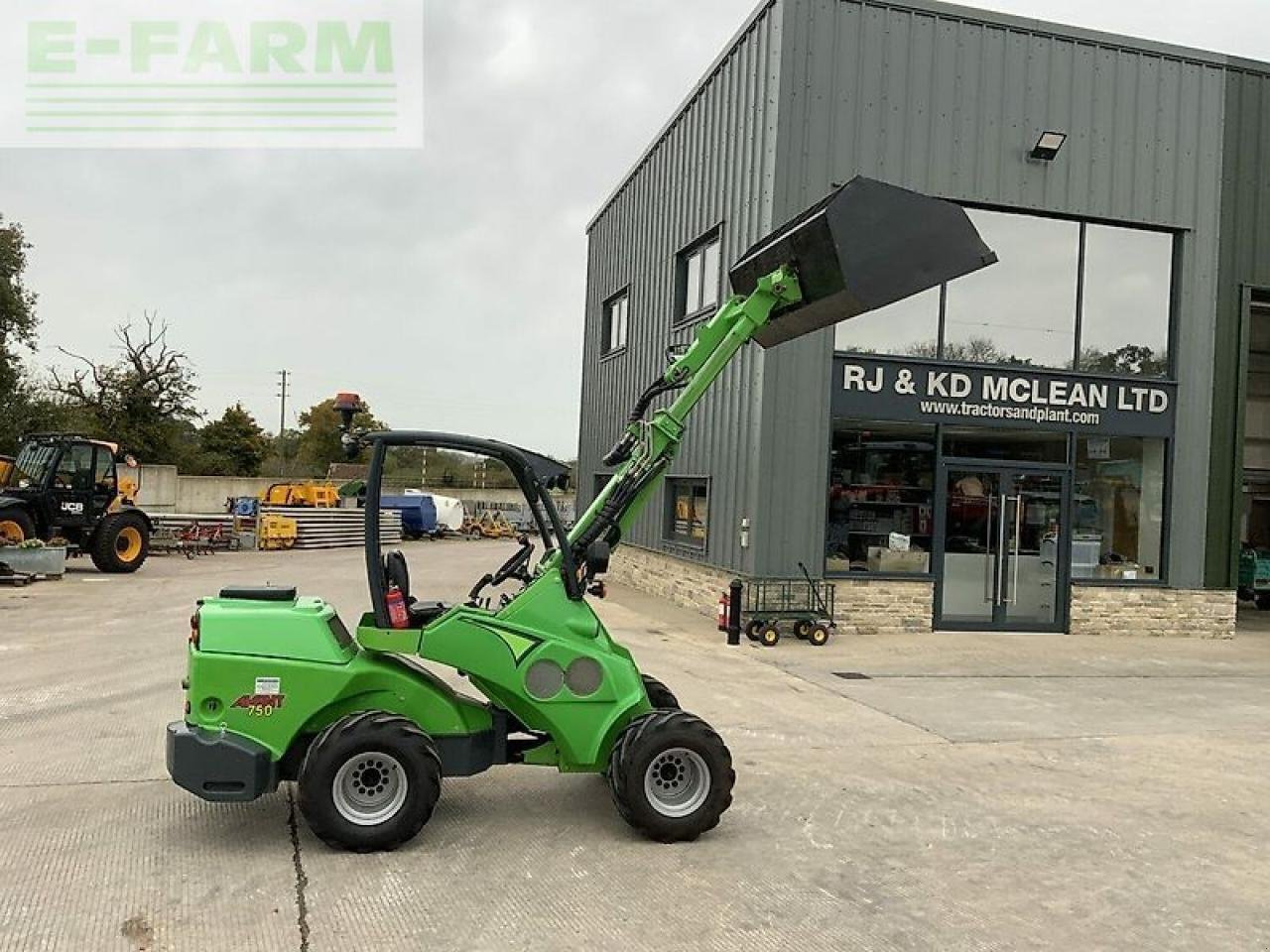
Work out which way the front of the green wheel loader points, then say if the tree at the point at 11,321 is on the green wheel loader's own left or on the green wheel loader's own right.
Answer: on the green wheel loader's own left

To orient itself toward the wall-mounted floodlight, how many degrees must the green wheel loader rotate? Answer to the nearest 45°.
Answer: approximately 45° to its left

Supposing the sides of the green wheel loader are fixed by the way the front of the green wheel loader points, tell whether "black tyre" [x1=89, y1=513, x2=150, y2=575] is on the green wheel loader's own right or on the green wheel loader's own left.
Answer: on the green wheel loader's own left

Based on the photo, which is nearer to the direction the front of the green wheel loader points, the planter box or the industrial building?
the industrial building

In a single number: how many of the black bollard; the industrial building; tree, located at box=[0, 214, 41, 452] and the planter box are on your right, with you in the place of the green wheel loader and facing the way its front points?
0

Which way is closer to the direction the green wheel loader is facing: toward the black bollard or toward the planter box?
the black bollard

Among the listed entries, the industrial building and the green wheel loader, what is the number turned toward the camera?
1

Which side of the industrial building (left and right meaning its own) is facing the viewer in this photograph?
front

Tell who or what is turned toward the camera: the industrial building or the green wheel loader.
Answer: the industrial building

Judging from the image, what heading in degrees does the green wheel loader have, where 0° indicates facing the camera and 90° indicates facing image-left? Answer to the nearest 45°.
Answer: approximately 270°

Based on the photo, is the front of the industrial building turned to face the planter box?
no

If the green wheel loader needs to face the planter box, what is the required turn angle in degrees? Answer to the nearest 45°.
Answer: approximately 135° to its left

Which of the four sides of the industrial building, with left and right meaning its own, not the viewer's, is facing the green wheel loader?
front

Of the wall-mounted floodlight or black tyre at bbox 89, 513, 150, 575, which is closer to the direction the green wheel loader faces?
the wall-mounted floodlight

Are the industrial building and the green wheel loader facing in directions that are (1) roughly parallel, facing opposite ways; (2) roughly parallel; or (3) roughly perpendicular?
roughly perpendicular
